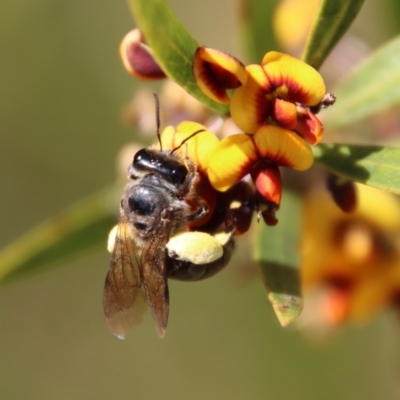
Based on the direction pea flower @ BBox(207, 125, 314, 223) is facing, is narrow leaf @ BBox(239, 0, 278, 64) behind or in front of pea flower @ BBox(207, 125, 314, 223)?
behind

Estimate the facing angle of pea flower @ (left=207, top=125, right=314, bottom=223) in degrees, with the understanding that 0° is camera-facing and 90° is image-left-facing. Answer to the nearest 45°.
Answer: approximately 0°
